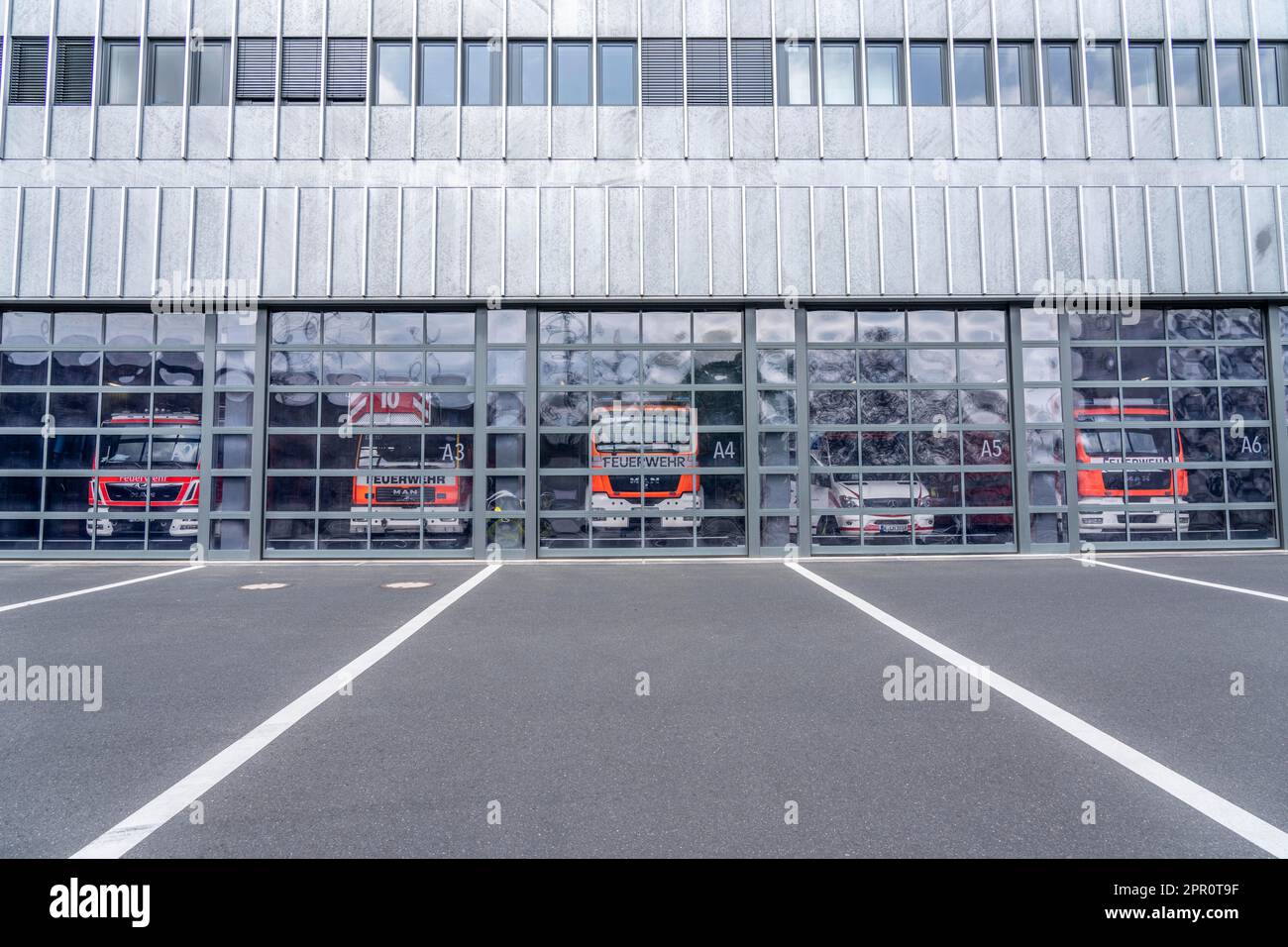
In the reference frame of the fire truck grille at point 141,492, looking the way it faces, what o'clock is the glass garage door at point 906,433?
The glass garage door is roughly at 10 o'clock from the fire truck grille.

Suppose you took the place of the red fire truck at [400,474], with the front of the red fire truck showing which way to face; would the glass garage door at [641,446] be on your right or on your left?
on your left

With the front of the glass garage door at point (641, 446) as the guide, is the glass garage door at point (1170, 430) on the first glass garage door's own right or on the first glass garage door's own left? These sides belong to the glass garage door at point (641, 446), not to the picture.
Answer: on the first glass garage door's own left

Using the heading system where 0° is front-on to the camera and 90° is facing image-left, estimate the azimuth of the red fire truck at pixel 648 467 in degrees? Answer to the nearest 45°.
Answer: approximately 0°

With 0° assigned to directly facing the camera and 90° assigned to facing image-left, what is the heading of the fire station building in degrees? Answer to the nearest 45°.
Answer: approximately 0°

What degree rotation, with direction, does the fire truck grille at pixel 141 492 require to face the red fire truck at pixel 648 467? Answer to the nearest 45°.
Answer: approximately 45° to its left
